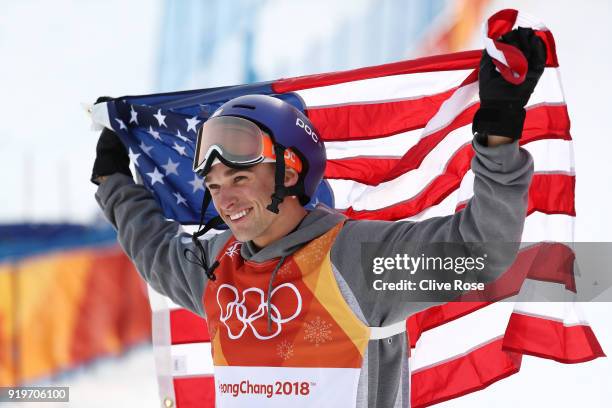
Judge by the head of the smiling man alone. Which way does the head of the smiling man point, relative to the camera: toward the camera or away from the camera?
toward the camera

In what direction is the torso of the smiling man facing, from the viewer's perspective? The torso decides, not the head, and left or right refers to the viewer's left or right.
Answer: facing the viewer and to the left of the viewer
